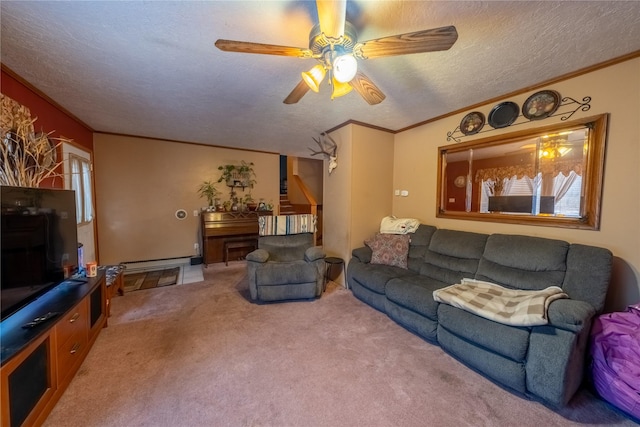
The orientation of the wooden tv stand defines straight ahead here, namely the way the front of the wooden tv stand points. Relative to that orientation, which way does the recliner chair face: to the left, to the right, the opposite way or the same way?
to the right

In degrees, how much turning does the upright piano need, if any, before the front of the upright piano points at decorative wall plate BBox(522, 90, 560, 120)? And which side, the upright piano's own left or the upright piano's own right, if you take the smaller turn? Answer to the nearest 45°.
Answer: approximately 45° to the upright piano's own left

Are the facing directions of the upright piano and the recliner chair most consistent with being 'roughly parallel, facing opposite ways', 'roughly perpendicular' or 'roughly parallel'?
roughly parallel

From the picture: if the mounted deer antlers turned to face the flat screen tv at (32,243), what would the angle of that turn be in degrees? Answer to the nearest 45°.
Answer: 0° — it already faces it

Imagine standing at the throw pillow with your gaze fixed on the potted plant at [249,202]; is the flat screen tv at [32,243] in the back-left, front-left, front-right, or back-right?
front-left

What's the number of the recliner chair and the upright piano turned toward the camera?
2

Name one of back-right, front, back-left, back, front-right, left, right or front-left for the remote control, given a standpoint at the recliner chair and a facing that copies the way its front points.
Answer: front-right

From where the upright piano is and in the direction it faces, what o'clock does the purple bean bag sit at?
The purple bean bag is roughly at 11 o'clock from the upright piano.

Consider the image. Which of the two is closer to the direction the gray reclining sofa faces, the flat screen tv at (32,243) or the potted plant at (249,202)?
the flat screen tv

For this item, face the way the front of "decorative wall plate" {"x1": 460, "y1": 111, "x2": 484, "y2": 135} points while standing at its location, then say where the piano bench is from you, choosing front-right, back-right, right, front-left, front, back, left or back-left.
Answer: front-right

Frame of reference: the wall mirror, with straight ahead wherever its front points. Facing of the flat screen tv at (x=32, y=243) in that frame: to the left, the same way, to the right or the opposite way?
the opposite way

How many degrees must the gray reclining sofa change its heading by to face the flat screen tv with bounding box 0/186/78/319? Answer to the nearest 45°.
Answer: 0° — it already faces it

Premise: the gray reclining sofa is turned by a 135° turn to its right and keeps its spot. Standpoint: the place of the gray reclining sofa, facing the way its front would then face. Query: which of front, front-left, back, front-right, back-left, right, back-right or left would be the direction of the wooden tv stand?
back-left

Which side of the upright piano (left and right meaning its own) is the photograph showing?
front

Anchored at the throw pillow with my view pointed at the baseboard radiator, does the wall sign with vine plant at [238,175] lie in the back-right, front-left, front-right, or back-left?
front-right

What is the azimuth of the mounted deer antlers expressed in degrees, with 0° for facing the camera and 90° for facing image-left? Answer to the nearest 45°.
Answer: approximately 45°

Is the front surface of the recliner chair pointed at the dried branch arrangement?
no

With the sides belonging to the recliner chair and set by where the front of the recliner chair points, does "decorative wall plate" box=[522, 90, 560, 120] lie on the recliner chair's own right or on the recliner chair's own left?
on the recliner chair's own left

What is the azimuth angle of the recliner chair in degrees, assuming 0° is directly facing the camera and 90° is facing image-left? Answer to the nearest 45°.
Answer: approximately 0°

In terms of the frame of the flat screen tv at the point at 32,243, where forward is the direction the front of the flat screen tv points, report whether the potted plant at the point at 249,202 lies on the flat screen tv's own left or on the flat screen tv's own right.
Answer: on the flat screen tv's own left
